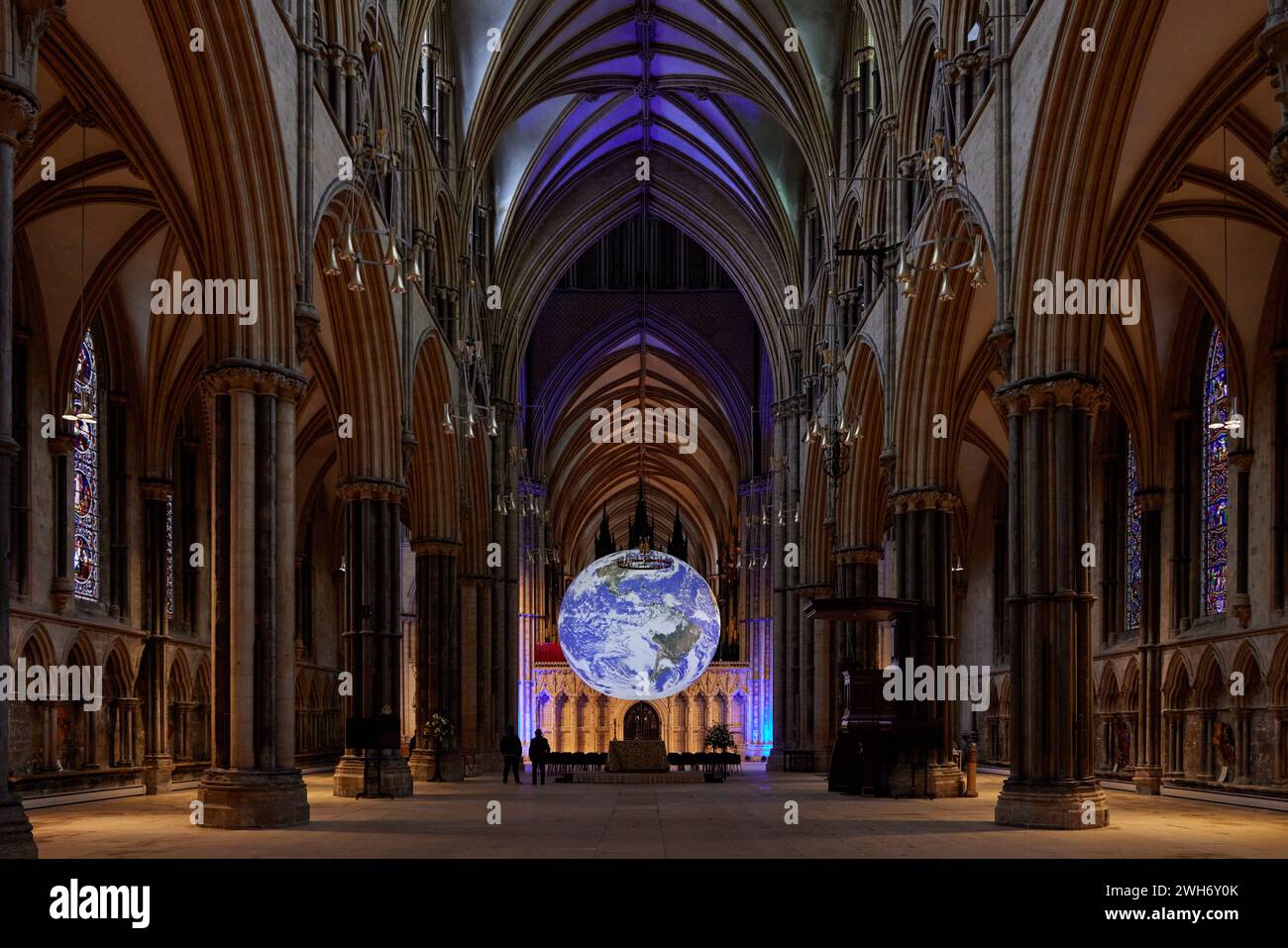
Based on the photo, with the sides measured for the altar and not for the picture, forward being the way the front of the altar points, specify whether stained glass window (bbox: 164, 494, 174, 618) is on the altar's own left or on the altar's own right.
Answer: on the altar's own right

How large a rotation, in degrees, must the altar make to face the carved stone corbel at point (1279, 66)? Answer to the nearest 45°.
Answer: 0° — it already faces it

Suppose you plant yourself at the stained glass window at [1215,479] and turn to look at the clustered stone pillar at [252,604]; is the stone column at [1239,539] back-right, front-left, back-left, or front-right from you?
front-left

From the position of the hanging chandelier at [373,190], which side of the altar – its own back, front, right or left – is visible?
front

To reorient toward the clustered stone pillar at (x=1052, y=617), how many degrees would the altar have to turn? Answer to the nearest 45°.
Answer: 0° — it already faces it

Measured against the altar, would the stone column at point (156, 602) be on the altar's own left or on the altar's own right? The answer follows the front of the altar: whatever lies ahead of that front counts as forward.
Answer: on the altar's own right

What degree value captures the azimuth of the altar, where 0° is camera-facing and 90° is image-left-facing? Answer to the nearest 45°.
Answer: approximately 0°

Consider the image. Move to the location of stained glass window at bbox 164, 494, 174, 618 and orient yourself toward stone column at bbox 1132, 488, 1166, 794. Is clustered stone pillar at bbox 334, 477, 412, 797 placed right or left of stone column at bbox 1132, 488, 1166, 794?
right

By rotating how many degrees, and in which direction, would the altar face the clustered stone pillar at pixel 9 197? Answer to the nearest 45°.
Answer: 0° — it already faces it

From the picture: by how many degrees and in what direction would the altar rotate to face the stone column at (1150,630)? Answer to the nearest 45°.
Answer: approximately 45° to its left

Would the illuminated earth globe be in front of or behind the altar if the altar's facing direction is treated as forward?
behind

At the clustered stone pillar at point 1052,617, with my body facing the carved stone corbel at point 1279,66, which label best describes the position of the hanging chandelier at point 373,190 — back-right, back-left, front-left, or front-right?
back-right
